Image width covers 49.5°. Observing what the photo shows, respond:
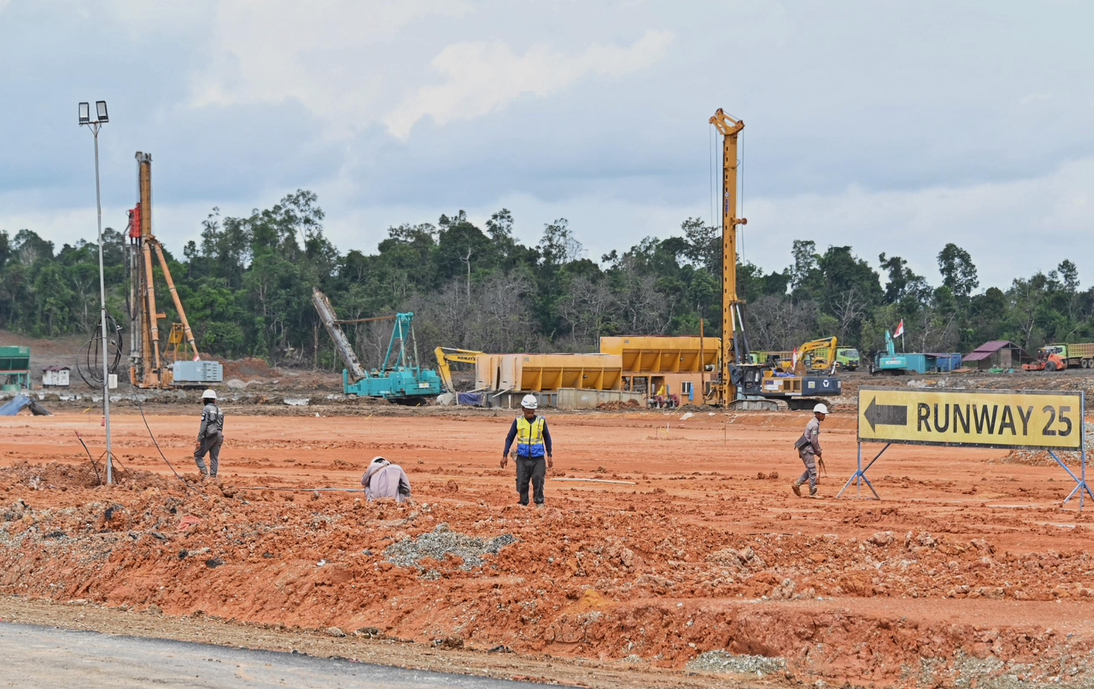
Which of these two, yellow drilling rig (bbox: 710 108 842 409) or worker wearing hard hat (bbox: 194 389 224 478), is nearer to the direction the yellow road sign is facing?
the worker wearing hard hat

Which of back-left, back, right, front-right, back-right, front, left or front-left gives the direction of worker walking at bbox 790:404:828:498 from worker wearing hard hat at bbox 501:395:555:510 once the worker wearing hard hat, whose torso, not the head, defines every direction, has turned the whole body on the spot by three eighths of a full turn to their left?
front

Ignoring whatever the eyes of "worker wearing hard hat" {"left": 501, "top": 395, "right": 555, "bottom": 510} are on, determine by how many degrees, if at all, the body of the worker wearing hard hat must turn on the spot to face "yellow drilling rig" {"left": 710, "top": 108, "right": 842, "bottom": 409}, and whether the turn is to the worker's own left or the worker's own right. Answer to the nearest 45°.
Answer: approximately 180°

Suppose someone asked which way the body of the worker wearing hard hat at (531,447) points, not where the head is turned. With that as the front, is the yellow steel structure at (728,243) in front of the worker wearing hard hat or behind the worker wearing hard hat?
behind

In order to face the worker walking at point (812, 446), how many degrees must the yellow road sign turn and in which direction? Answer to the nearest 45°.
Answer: approximately 90° to its right

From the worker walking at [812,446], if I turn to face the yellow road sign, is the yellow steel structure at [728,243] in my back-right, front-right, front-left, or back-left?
back-left
